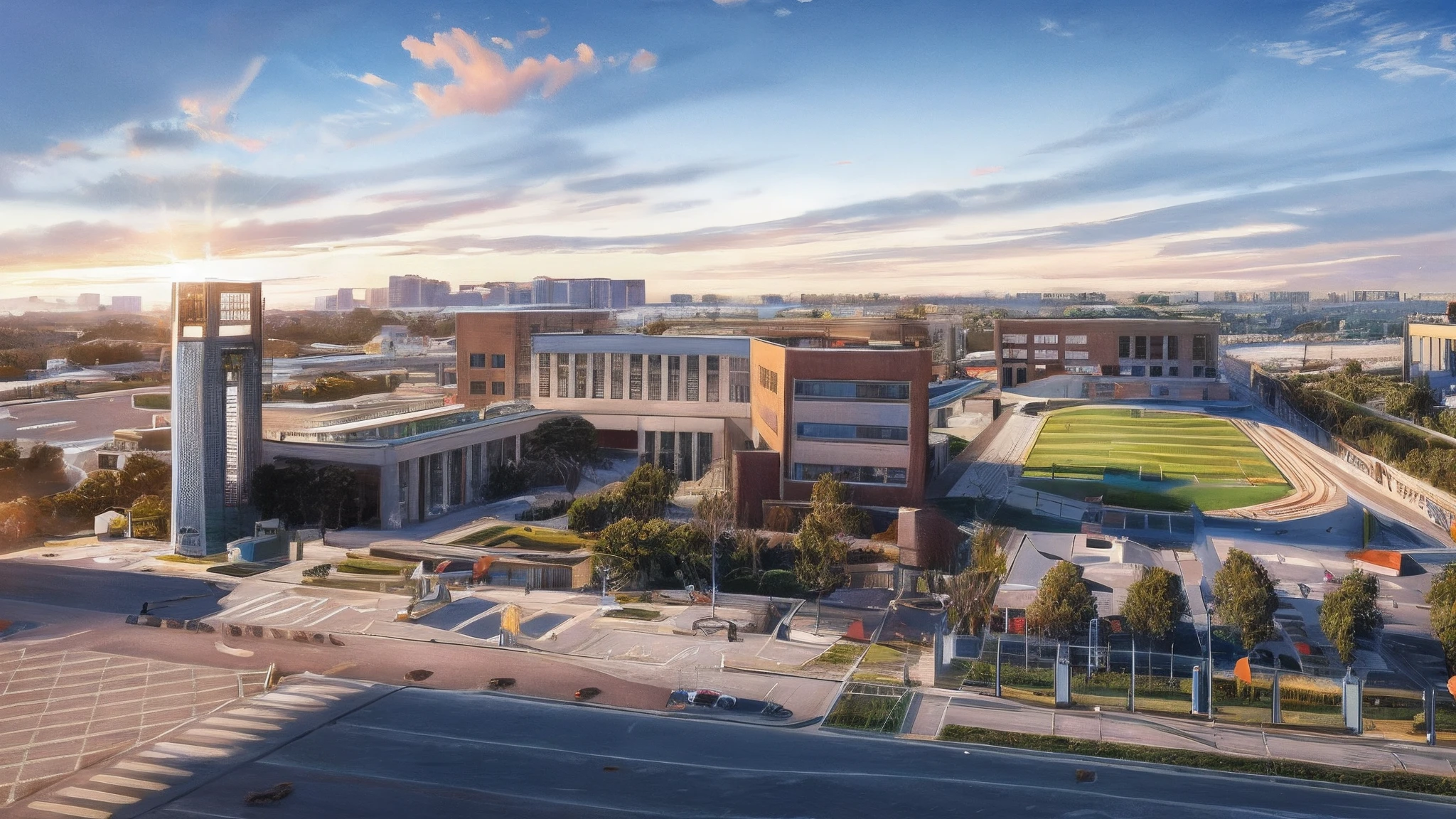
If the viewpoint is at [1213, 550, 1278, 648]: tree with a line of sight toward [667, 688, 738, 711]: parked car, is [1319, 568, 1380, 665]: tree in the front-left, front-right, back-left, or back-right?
back-left

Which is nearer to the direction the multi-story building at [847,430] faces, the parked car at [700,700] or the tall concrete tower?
the parked car

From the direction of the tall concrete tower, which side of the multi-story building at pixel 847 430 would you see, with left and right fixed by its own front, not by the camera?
right

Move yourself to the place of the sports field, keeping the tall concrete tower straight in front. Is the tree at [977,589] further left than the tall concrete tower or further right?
left

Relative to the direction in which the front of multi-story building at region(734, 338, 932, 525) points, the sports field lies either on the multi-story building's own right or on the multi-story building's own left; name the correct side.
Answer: on the multi-story building's own left

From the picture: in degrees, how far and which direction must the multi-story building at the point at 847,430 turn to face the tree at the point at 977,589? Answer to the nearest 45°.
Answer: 0° — it already faces it

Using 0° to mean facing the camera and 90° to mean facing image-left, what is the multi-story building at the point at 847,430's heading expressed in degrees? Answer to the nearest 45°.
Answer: approximately 0°
